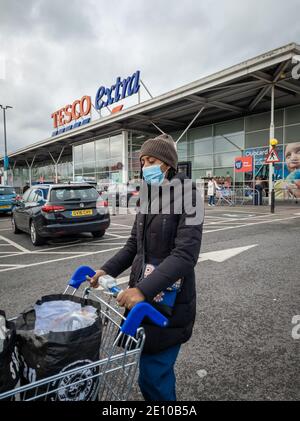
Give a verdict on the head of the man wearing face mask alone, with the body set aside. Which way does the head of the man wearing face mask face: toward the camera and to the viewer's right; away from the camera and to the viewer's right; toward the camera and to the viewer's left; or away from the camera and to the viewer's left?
toward the camera and to the viewer's left

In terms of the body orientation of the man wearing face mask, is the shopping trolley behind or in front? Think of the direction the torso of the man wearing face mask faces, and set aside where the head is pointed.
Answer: in front

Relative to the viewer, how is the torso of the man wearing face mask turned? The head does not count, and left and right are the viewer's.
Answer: facing the viewer and to the left of the viewer

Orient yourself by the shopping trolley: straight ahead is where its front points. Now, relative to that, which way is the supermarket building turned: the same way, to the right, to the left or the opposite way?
the same way

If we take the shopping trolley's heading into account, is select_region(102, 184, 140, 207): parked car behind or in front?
behind

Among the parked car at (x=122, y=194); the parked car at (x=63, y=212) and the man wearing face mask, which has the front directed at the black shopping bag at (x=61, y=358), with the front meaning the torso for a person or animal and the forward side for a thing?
the man wearing face mask

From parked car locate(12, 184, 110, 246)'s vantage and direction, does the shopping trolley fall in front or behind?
behind

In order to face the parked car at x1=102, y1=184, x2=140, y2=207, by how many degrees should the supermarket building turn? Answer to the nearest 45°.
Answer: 0° — it already faces it

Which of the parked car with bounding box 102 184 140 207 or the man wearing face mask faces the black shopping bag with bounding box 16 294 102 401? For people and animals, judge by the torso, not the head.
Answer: the man wearing face mask

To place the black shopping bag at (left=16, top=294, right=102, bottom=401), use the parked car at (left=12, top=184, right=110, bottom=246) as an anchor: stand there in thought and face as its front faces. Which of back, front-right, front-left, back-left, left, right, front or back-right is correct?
back-left

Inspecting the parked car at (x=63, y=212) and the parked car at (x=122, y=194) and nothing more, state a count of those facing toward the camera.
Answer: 0

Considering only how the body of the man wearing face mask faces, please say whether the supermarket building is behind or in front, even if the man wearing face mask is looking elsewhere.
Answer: behind

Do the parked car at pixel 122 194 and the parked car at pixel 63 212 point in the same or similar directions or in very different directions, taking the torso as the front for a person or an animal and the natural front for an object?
same or similar directions

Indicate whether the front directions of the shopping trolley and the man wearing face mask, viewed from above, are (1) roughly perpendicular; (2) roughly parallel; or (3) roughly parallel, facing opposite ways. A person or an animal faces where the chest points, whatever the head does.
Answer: roughly parallel

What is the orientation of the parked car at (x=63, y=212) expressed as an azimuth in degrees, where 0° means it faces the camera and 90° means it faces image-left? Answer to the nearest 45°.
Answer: approximately 135°
